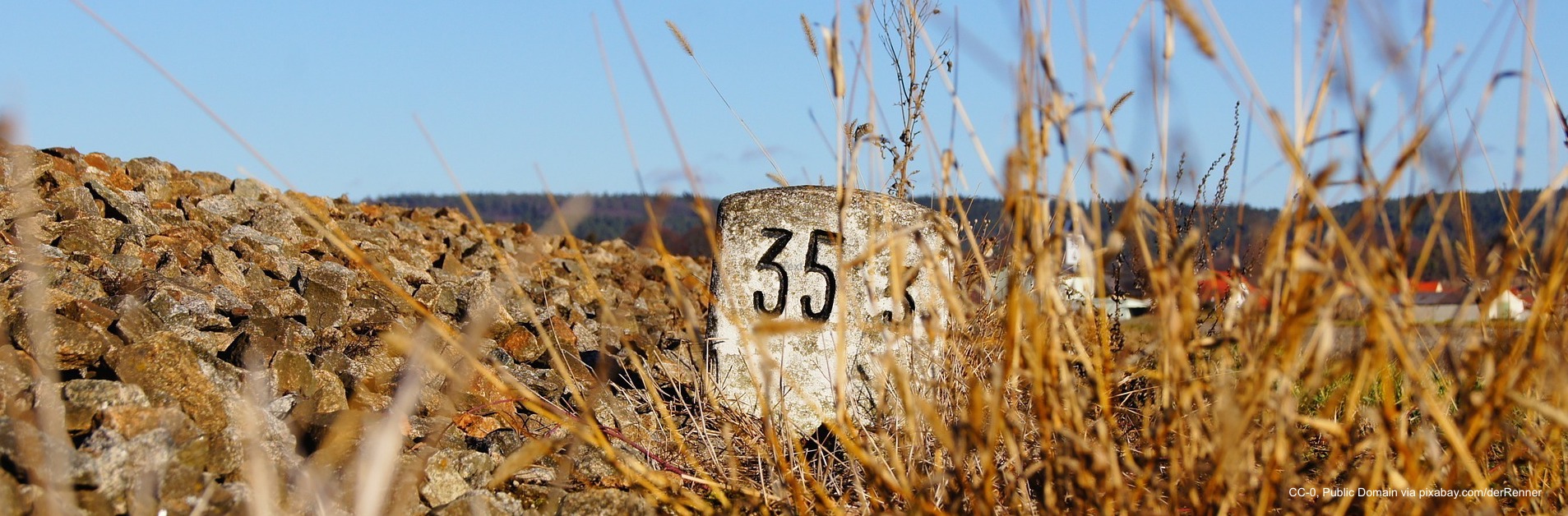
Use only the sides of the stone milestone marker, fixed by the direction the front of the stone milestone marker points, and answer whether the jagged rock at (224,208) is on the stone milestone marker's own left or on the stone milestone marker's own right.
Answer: on the stone milestone marker's own right

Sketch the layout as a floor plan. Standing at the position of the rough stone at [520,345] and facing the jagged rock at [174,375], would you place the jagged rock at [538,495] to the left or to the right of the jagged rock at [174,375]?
left

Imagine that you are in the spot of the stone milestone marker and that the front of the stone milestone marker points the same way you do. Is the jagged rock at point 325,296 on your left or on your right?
on your right

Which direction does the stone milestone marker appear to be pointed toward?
toward the camera

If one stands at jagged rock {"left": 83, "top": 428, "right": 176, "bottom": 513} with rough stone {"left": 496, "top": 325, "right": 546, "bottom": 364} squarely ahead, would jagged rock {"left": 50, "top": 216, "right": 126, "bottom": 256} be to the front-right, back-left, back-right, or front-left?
front-left

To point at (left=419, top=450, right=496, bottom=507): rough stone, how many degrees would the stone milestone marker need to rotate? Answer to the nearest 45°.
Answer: approximately 45° to its right

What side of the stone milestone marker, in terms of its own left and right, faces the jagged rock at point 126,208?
right

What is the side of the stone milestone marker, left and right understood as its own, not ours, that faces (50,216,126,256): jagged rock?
right

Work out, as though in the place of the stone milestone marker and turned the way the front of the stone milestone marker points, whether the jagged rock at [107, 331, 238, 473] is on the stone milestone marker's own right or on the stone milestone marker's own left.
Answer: on the stone milestone marker's own right

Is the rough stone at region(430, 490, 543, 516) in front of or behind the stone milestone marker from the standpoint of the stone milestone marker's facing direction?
in front

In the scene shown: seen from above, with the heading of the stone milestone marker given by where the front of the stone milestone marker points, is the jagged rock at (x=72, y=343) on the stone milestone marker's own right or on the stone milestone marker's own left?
on the stone milestone marker's own right

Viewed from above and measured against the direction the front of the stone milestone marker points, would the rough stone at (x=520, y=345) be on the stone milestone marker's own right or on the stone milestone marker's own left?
on the stone milestone marker's own right

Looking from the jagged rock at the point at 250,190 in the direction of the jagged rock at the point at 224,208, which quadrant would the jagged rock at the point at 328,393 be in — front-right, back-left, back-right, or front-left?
front-left
